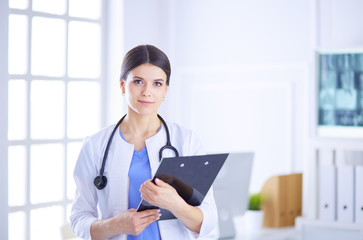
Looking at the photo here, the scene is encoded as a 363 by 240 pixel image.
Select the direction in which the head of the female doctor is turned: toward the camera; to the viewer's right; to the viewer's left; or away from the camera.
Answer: toward the camera

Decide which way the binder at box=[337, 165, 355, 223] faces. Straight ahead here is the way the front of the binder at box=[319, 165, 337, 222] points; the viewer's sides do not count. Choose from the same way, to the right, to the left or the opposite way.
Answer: the same way

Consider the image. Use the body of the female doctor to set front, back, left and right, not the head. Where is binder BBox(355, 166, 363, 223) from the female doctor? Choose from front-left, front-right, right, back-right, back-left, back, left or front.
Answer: back-left

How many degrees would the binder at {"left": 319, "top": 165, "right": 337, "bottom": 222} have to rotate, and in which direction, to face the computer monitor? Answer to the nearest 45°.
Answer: approximately 90° to its right

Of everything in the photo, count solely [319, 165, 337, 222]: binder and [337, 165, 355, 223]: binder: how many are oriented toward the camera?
2

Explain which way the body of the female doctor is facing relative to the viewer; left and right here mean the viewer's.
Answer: facing the viewer

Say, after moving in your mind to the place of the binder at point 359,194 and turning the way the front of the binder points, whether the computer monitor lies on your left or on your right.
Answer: on your right

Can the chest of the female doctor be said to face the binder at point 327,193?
no

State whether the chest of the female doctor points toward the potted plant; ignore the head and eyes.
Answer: no

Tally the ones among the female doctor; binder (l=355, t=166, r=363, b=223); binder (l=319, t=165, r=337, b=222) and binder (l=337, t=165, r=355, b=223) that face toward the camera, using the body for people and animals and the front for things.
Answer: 4

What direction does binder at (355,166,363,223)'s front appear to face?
toward the camera

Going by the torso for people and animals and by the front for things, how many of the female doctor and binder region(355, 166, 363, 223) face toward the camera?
2

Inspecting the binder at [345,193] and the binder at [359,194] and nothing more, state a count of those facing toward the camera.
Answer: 2

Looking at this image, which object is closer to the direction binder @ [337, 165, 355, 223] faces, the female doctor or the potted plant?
the female doctor
